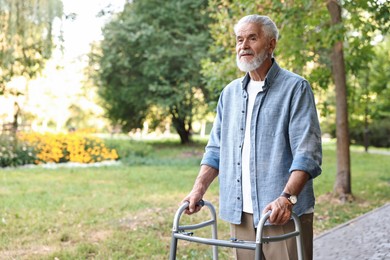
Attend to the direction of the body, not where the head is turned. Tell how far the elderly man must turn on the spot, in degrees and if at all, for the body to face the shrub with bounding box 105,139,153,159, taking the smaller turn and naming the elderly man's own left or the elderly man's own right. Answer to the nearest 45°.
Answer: approximately 135° to the elderly man's own right

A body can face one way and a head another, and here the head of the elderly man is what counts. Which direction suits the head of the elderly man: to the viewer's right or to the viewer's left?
to the viewer's left

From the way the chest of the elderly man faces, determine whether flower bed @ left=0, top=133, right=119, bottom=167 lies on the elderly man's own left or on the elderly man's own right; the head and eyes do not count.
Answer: on the elderly man's own right

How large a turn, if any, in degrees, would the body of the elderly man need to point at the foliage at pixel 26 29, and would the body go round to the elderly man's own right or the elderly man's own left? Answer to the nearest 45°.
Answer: approximately 90° to the elderly man's own right

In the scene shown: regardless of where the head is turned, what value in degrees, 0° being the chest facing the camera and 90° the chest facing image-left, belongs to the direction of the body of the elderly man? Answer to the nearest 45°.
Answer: approximately 45°

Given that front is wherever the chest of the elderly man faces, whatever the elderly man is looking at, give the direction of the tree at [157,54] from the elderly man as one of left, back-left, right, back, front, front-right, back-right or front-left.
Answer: back-right
